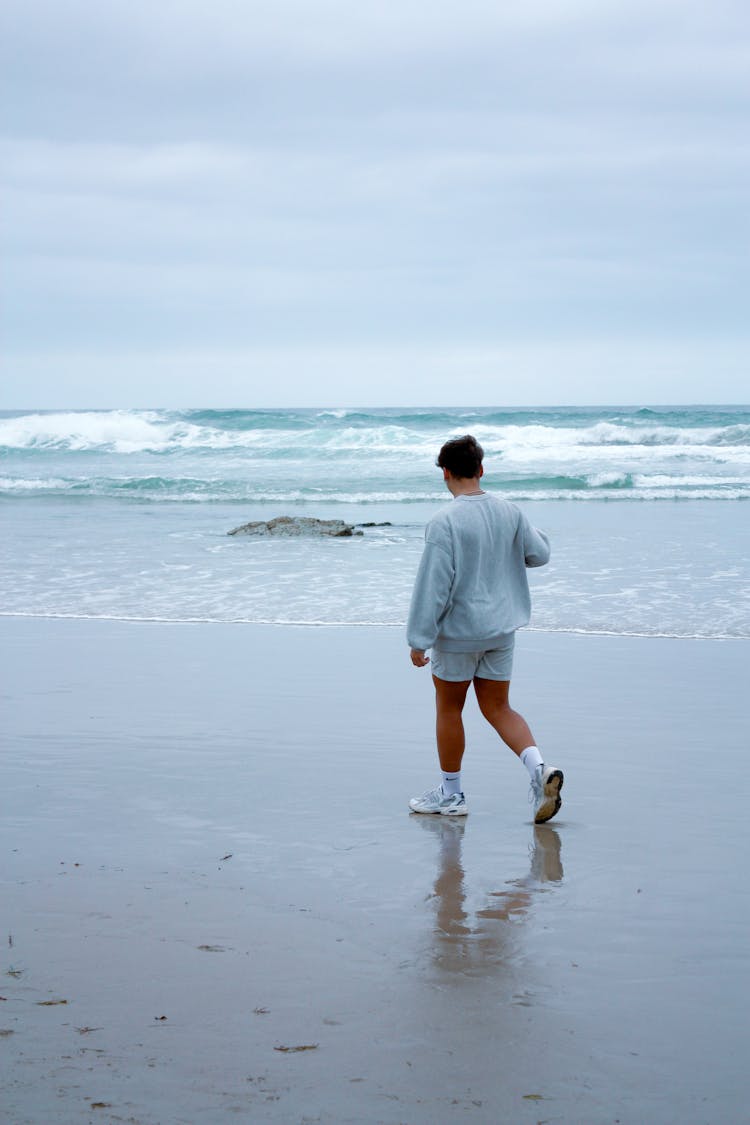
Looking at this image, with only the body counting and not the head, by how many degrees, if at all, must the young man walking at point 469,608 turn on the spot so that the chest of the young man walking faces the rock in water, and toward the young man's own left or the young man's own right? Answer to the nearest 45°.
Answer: approximately 45° to the young man's own right

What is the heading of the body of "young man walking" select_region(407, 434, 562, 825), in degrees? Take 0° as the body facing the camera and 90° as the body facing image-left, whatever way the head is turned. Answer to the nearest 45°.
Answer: approximately 135°
